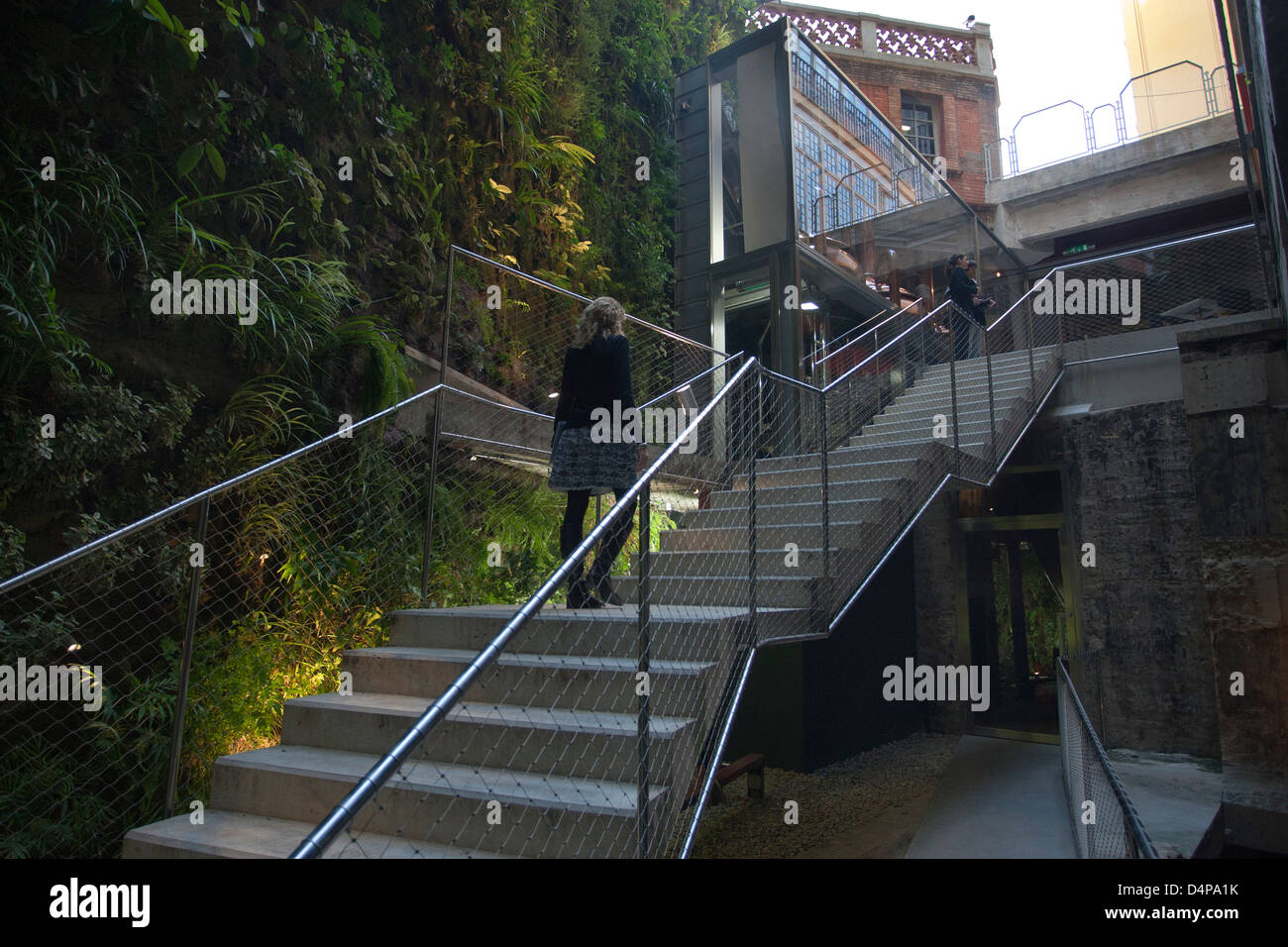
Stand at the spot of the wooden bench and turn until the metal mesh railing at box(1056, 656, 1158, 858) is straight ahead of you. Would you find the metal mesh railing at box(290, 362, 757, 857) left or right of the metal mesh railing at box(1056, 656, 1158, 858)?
right

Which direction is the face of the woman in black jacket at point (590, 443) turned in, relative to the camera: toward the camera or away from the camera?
away from the camera

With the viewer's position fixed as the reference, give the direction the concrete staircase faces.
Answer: facing the viewer and to the left of the viewer

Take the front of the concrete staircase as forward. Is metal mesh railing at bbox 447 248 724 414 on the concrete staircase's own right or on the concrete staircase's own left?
on the concrete staircase's own right

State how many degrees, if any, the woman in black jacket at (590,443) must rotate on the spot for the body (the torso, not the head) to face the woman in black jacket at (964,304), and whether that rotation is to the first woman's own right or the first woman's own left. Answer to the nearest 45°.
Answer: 0° — they already face them

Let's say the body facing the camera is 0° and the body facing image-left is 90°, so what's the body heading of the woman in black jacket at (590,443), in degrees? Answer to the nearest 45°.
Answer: approximately 225°

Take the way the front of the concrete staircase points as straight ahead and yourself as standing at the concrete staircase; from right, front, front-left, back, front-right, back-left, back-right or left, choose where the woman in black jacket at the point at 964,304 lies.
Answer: back

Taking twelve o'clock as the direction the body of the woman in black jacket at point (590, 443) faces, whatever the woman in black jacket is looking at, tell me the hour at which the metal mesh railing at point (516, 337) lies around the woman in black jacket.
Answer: The metal mesh railing is roughly at 10 o'clock from the woman in black jacket.

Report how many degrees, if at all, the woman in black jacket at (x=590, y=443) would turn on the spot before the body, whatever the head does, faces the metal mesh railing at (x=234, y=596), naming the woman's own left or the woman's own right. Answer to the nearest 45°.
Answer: approximately 135° to the woman's own left

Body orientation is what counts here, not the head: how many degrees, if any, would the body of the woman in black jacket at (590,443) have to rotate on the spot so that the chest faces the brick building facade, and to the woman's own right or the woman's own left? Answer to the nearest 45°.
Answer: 0° — they already face it

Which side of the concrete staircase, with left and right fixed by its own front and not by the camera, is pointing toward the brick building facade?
back

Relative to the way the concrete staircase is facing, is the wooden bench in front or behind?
in front
